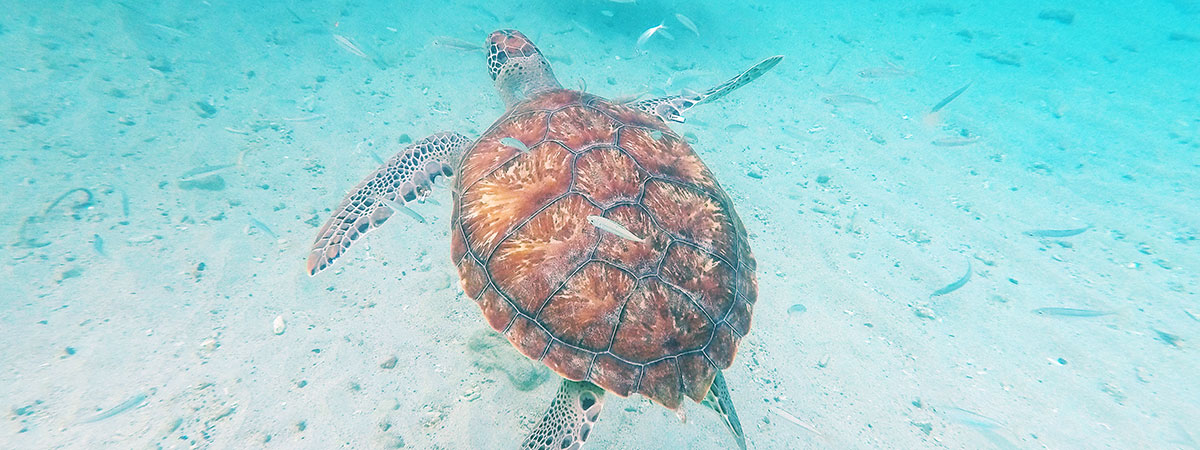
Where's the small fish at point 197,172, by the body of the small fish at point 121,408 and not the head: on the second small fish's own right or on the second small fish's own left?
on the second small fish's own left

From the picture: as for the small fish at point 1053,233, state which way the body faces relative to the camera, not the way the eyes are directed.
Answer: to the viewer's left

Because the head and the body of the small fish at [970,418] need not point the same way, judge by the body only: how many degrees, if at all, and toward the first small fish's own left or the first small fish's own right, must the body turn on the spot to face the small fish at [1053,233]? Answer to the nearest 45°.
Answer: approximately 90° to the first small fish's own right

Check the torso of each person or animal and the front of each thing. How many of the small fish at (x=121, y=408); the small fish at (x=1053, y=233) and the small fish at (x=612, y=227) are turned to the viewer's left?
2

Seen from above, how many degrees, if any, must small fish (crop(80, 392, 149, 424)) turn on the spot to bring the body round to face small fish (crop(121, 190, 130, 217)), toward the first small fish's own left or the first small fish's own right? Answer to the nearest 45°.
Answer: approximately 90° to the first small fish's own left

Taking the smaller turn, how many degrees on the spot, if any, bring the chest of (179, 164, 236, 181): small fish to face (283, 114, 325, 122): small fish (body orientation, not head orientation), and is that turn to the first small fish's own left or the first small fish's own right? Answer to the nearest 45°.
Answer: approximately 135° to the first small fish's own right

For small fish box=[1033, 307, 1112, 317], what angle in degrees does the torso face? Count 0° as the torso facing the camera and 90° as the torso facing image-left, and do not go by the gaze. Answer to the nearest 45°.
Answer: approximately 90°

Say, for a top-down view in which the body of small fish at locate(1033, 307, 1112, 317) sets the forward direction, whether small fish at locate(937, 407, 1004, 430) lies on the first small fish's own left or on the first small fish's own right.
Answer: on the first small fish's own left
